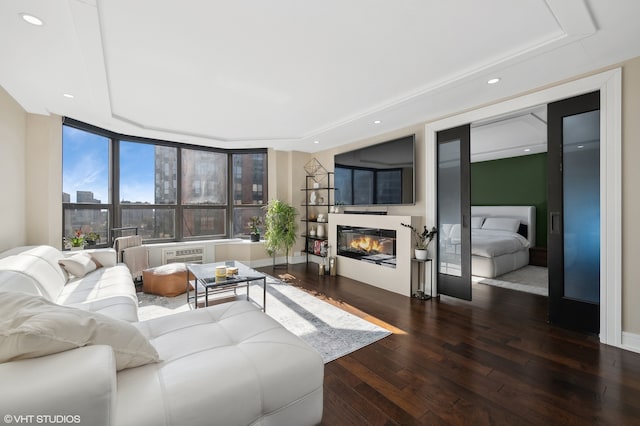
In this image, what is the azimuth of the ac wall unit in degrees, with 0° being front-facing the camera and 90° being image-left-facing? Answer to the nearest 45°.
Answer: approximately 0°

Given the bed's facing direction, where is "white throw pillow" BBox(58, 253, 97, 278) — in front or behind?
in front

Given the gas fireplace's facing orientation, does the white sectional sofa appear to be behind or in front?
in front

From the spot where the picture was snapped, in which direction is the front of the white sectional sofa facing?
facing to the right of the viewer

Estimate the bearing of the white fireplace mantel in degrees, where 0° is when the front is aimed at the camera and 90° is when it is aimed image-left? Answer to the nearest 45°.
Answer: approximately 45°

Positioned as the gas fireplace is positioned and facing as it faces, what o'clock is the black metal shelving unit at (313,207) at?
The black metal shelving unit is roughly at 3 o'clock from the gas fireplace.

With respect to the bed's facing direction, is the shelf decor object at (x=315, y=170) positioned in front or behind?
in front

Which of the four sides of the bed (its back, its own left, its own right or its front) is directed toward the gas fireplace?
front

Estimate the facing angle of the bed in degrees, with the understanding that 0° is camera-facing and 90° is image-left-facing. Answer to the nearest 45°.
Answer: approximately 45°

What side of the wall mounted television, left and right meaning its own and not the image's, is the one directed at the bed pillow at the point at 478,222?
back

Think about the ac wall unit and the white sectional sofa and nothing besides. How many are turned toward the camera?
1

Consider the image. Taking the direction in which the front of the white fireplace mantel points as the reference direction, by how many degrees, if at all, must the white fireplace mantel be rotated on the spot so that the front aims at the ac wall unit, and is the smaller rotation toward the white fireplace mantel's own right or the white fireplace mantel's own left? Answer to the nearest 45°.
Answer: approximately 45° to the white fireplace mantel's own right

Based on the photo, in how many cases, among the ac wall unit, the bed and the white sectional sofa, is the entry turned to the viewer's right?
1
